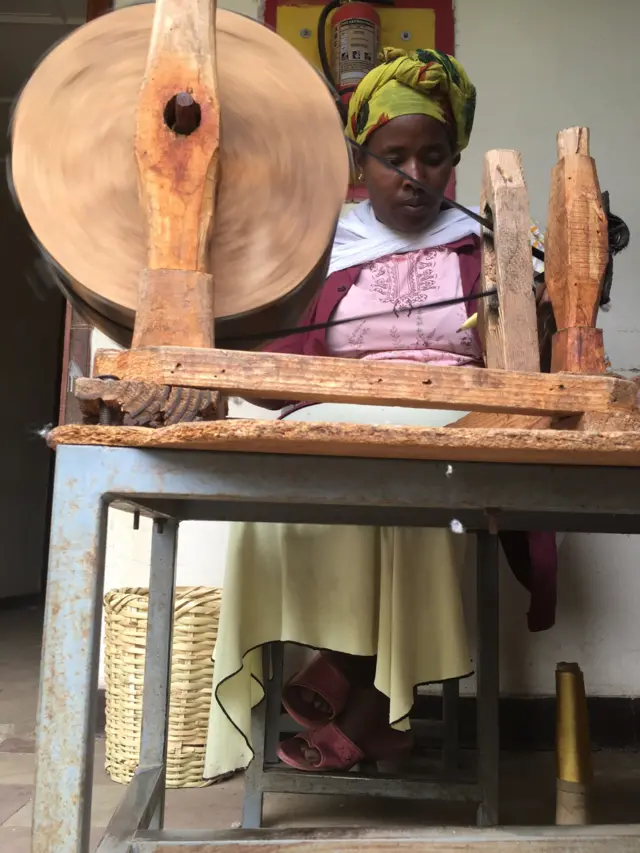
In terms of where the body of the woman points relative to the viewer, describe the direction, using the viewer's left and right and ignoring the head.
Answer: facing the viewer
